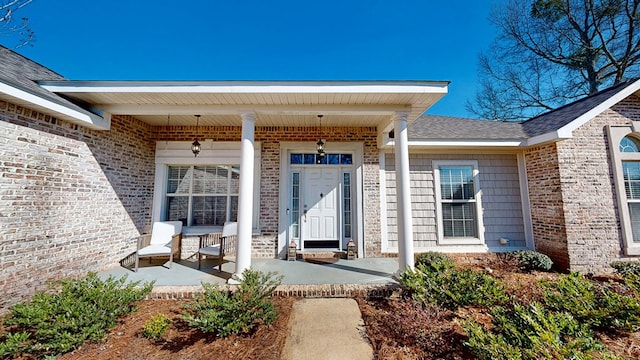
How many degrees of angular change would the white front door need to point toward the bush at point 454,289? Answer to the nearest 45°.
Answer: approximately 45° to its left

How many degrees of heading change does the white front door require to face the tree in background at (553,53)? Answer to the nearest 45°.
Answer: approximately 135° to its left

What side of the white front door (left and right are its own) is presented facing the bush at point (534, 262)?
left

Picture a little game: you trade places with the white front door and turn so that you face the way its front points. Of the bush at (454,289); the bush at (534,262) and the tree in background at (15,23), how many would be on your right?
1

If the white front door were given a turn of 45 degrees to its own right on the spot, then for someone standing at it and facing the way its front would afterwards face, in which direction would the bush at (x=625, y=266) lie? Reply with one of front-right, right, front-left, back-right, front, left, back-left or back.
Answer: back-left

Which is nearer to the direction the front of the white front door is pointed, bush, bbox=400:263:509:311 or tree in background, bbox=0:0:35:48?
the bush

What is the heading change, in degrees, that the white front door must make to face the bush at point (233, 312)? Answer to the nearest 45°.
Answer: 0° — it already faces it

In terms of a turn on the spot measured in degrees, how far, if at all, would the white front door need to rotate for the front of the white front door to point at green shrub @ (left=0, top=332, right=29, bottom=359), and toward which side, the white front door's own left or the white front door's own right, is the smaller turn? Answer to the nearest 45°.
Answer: approximately 45° to the white front door's own right

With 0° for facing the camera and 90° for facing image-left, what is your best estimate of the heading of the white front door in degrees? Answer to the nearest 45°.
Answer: approximately 0°

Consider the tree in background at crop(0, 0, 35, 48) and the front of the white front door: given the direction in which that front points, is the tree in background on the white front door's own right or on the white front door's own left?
on the white front door's own right
